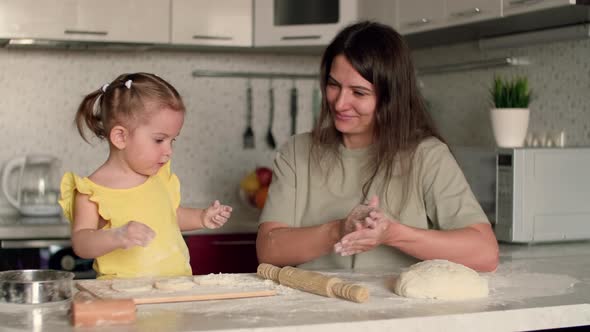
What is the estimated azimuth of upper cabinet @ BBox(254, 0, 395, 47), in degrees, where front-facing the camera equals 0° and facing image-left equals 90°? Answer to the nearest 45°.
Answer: approximately 0°

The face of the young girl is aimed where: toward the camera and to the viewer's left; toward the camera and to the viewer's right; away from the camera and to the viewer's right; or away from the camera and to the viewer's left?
toward the camera and to the viewer's right

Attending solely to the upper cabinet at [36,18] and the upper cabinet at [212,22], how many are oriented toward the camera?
2

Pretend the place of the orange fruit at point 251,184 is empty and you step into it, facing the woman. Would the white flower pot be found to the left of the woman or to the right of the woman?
left

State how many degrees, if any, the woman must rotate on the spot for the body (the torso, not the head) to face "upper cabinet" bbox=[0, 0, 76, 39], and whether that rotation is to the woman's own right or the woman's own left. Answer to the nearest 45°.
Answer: approximately 135° to the woman's own right

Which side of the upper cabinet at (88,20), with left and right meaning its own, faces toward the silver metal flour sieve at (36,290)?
front

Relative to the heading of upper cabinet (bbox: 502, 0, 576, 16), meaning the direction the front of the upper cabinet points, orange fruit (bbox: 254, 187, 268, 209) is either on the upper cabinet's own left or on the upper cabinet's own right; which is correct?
on the upper cabinet's own right

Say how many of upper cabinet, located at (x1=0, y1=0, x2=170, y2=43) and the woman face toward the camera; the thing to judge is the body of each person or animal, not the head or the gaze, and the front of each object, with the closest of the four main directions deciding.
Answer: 2

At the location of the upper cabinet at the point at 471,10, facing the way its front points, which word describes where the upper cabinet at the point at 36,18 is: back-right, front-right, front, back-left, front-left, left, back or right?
front-right
